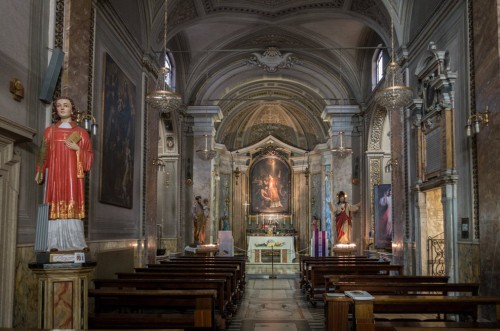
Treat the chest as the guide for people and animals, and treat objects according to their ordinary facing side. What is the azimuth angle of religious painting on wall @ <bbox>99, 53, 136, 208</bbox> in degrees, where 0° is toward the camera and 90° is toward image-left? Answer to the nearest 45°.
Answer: approximately 270°

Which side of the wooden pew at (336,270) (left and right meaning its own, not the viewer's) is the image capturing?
back

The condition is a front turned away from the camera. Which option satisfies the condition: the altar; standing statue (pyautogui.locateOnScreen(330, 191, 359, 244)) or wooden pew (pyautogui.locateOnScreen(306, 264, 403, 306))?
the wooden pew

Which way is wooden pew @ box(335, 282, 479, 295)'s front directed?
away from the camera

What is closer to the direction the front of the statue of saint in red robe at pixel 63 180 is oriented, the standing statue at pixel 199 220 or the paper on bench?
the paper on bench

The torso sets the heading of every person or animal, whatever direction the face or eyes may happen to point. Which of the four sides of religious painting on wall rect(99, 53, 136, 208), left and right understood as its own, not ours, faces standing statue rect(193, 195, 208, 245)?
left

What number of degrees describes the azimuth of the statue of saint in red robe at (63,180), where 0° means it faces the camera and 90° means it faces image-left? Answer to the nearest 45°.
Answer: approximately 0°

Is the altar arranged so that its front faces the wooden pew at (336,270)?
yes

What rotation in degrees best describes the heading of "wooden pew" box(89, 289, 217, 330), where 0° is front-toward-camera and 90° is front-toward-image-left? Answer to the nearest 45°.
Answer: approximately 180°

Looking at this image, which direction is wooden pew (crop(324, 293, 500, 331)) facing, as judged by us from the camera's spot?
facing away from the viewer

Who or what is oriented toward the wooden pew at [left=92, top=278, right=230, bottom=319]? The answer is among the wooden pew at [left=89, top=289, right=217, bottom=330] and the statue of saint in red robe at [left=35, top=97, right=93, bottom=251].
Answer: the wooden pew at [left=89, top=289, right=217, bottom=330]
